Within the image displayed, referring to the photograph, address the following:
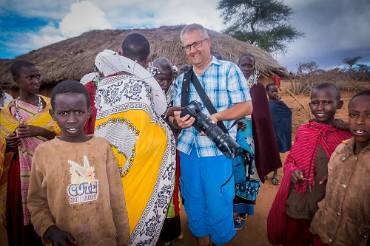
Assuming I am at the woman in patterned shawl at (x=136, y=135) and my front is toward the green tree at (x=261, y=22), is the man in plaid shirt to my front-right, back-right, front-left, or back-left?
front-right

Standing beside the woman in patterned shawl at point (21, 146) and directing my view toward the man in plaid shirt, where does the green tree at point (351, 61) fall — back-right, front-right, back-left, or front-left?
front-left

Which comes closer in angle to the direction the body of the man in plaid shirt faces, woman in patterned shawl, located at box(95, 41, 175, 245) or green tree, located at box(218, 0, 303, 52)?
the woman in patterned shawl

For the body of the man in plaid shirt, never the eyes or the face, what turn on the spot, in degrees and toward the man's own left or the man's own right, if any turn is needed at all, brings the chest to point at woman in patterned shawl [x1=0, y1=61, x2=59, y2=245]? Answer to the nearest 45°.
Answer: approximately 45° to the man's own right

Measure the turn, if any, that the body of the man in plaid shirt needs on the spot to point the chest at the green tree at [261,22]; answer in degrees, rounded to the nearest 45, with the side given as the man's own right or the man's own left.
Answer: approximately 135° to the man's own right

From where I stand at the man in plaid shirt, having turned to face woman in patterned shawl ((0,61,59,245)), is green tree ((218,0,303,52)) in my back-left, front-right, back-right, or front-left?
back-right

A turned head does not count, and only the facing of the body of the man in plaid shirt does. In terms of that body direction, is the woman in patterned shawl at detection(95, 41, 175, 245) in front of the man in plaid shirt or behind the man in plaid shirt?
in front

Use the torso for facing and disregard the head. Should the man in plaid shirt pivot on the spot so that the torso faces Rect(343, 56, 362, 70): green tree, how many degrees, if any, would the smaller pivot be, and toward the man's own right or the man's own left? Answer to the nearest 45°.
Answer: approximately 180°

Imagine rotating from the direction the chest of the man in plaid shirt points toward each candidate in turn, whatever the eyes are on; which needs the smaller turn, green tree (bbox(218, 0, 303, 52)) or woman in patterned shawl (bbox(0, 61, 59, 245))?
the woman in patterned shawl

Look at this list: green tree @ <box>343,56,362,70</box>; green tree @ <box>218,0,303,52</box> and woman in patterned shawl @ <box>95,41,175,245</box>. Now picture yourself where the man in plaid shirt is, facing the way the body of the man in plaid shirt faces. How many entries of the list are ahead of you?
1

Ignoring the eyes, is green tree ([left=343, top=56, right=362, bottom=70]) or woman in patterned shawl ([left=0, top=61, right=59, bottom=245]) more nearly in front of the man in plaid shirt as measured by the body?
the woman in patterned shawl

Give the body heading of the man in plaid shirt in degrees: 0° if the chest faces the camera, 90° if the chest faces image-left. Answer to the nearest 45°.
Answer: approximately 45°
